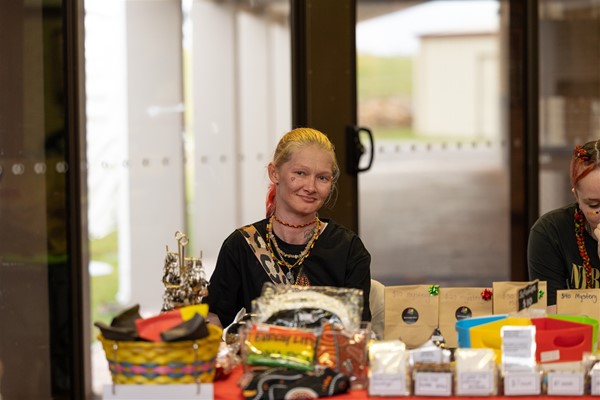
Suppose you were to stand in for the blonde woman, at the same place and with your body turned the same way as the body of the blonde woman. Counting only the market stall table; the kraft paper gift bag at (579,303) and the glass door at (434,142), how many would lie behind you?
1

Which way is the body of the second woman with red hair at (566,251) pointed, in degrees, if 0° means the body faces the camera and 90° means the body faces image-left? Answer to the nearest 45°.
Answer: approximately 0°

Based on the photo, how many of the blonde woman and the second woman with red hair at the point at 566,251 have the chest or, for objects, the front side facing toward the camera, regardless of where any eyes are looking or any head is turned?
2

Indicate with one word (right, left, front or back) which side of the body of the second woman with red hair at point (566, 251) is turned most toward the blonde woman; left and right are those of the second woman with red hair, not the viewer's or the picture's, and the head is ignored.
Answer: right

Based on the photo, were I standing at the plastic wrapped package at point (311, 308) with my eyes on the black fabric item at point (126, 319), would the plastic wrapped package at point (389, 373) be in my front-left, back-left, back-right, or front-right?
back-left

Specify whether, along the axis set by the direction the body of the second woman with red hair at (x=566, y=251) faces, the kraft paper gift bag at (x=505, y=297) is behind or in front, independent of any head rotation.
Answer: in front

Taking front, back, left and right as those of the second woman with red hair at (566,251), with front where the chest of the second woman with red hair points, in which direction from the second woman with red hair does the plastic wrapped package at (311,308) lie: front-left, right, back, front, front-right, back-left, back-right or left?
front-right

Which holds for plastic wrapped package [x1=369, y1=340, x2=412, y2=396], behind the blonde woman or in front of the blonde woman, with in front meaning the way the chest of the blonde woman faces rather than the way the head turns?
in front

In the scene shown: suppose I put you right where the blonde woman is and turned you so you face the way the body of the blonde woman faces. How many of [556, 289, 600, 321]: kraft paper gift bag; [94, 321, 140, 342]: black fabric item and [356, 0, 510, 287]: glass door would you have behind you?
1
